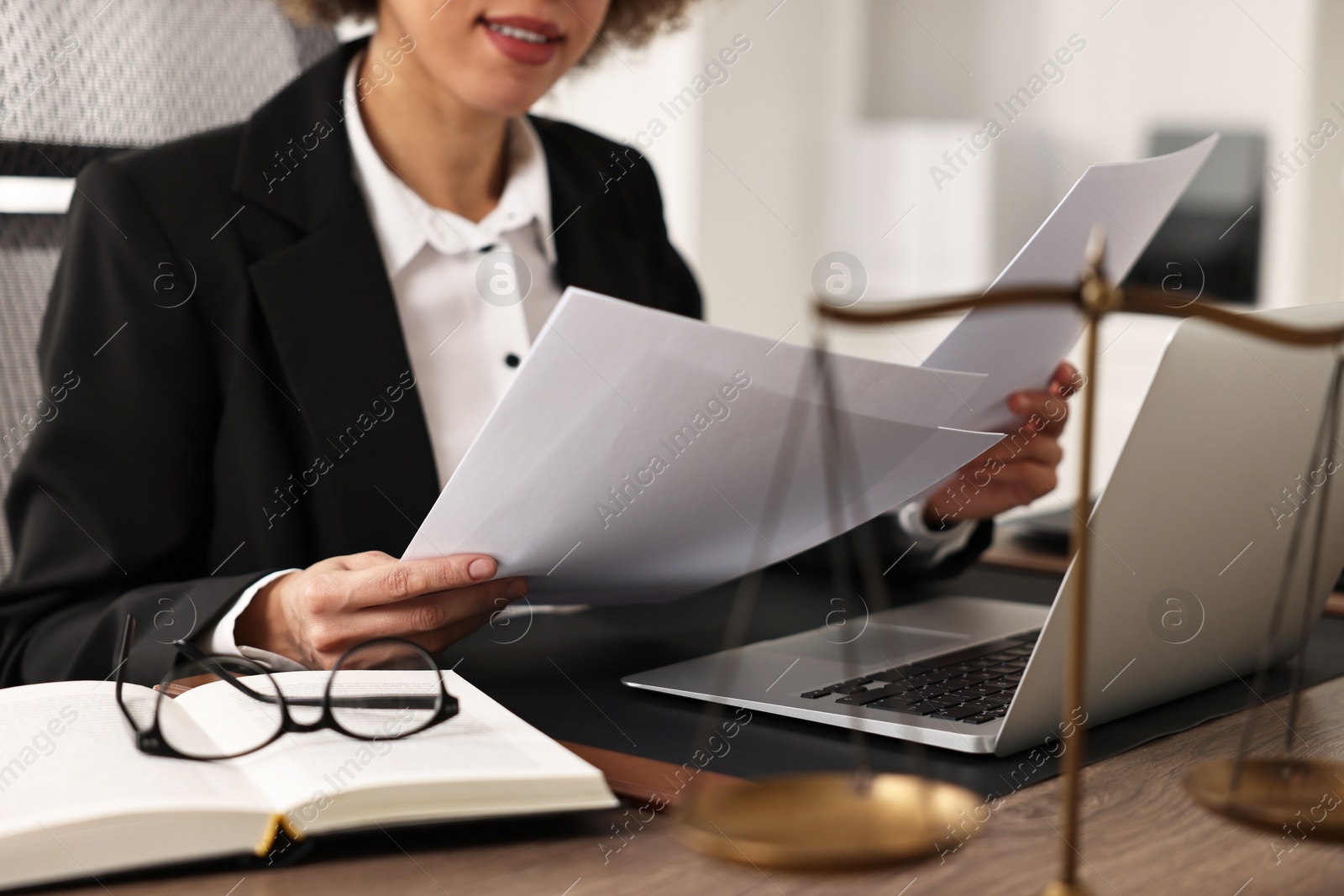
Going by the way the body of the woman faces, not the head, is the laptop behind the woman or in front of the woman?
in front

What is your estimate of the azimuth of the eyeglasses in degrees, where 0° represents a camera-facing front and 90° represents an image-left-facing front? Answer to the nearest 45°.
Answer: approximately 315°

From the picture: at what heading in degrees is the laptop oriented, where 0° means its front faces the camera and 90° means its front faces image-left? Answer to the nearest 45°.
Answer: approximately 135°

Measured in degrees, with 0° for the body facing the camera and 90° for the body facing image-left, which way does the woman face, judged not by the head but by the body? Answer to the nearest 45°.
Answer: approximately 315°

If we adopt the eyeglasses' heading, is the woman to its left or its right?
on its left

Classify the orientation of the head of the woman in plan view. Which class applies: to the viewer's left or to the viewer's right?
to the viewer's right
